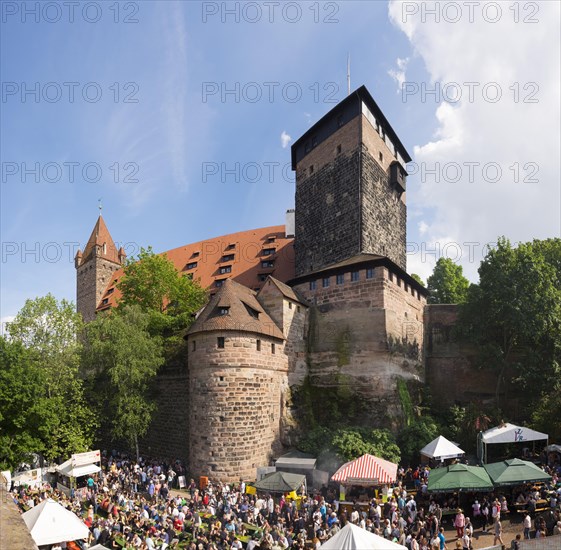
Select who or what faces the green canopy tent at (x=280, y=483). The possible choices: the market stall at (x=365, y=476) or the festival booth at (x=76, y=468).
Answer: the festival booth

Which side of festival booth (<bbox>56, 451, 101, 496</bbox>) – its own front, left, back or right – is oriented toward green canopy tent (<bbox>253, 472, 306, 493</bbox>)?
front

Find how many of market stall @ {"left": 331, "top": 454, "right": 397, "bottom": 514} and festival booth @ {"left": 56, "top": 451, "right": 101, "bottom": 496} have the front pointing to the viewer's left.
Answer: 0

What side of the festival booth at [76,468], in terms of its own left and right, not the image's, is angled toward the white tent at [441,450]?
front

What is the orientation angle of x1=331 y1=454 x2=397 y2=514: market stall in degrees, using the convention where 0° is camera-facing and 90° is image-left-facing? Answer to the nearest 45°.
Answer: approximately 0°

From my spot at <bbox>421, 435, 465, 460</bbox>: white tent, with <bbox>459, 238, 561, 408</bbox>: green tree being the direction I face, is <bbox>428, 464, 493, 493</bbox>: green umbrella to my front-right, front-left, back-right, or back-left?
back-right

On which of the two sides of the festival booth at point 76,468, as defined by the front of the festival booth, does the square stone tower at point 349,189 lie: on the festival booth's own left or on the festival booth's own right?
on the festival booth's own left
